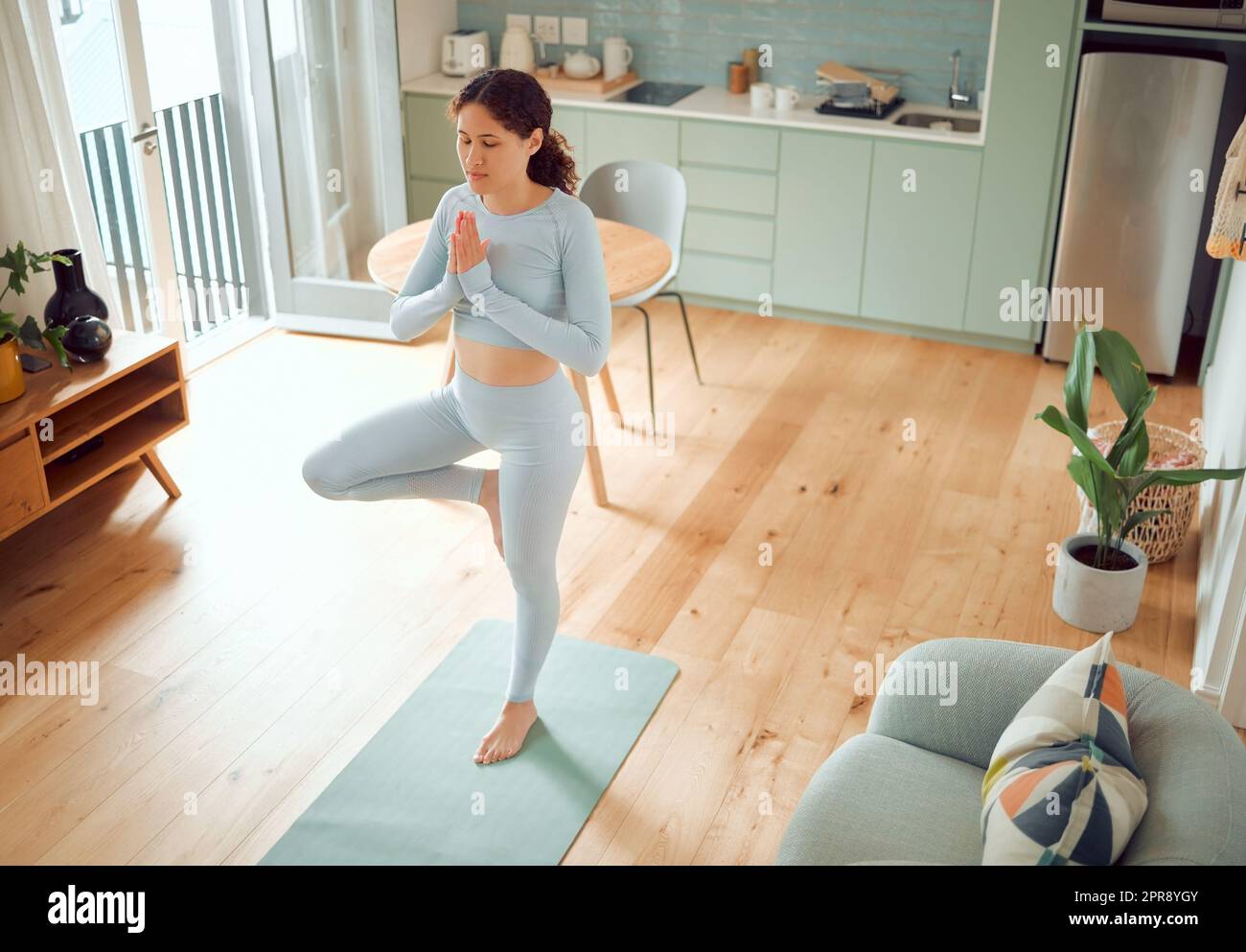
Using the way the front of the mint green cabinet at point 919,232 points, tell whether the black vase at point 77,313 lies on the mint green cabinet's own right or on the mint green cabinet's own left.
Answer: on the mint green cabinet's own right

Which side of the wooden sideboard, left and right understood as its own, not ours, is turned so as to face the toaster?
left

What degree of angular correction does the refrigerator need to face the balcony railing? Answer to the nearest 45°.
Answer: approximately 90° to its right

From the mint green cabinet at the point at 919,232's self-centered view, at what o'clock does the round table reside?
The round table is roughly at 1 o'clock from the mint green cabinet.

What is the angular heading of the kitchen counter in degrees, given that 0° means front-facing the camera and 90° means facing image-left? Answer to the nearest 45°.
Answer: approximately 0°

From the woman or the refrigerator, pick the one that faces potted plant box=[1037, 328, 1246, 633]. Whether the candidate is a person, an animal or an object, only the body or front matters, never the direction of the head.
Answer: the refrigerator

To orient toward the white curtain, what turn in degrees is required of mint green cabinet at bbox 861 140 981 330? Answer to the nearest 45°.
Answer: approximately 45° to its right

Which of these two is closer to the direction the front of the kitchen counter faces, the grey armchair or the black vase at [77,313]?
the grey armchair

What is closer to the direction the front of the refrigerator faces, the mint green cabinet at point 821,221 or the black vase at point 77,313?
the black vase

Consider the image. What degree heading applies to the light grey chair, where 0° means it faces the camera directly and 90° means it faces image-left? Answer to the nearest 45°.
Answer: approximately 45°

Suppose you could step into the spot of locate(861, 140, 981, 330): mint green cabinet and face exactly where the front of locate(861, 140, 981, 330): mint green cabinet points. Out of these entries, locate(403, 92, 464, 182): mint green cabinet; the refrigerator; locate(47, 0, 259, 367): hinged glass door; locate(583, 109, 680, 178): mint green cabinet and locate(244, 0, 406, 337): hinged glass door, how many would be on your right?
4

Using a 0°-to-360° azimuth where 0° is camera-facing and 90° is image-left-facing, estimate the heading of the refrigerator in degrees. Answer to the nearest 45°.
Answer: approximately 0°

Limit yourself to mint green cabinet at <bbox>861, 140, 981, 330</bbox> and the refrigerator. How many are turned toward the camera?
2
